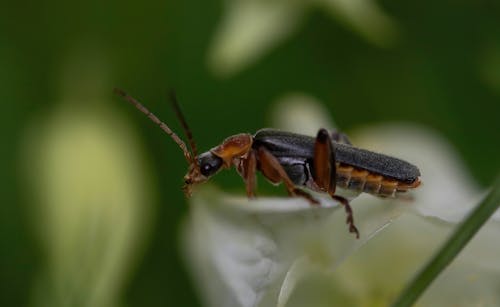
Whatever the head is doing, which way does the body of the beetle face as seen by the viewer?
to the viewer's left
